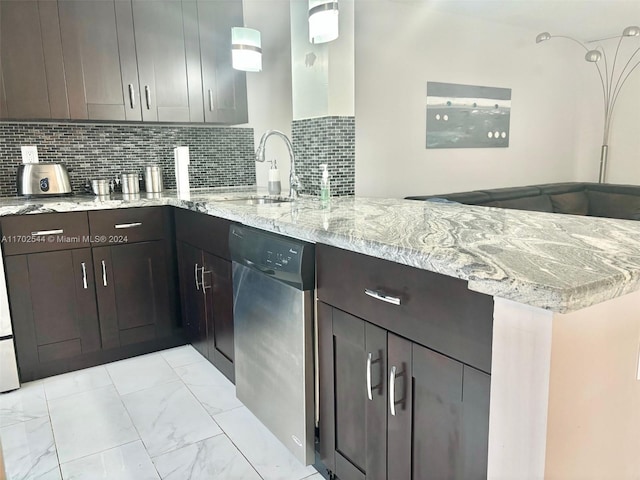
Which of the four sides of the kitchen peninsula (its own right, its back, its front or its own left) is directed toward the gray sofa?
back

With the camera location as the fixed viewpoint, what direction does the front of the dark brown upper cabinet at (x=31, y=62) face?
facing the viewer

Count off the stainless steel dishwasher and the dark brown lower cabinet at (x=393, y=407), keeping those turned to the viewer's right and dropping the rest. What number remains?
0

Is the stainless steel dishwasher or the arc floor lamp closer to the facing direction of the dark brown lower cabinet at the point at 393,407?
the stainless steel dishwasher

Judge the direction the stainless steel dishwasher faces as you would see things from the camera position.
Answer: facing the viewer and to the left of the viewer

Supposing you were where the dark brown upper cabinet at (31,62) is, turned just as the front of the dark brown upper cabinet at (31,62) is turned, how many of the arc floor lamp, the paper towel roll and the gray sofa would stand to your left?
3

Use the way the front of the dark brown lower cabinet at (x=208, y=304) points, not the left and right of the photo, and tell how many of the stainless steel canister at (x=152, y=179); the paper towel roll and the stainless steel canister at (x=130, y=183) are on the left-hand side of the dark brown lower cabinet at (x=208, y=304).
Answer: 0

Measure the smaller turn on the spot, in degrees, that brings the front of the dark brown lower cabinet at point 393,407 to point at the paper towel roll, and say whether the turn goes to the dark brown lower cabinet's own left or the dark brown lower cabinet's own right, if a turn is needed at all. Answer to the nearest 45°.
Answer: approximately 90° to the dark brown lower cabinet's own right

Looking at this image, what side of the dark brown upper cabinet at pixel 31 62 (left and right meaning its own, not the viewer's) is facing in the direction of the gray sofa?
left

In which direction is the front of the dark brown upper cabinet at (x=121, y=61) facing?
toward the camera

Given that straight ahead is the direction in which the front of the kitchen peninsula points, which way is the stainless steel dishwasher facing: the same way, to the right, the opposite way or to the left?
the same way

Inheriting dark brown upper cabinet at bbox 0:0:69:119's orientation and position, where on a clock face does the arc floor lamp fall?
The arc floor lamp is roughly at 9 o'clock from the dark brown upper cabinet.

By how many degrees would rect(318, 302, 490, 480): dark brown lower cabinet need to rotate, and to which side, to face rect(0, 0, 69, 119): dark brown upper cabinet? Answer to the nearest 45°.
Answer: approximately 90° to its right

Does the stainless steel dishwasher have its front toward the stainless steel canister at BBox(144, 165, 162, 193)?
no

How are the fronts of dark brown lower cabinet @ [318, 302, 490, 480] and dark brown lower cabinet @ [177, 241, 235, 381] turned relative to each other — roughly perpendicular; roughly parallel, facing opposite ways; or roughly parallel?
roughly parallel

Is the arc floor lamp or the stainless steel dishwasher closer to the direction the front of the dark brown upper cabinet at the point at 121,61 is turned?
the stainless steel dishwasher

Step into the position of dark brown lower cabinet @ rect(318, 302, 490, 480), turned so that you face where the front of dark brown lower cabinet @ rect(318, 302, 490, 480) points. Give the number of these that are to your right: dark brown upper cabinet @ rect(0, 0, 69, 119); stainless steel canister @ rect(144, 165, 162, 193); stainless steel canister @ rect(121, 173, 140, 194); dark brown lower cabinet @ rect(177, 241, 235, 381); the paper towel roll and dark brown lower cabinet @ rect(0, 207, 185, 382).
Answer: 6

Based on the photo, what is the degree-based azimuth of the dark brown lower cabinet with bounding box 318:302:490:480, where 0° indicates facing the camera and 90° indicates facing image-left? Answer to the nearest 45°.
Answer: approximately 45°

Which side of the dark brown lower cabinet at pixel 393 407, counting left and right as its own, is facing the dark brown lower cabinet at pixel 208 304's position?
right
